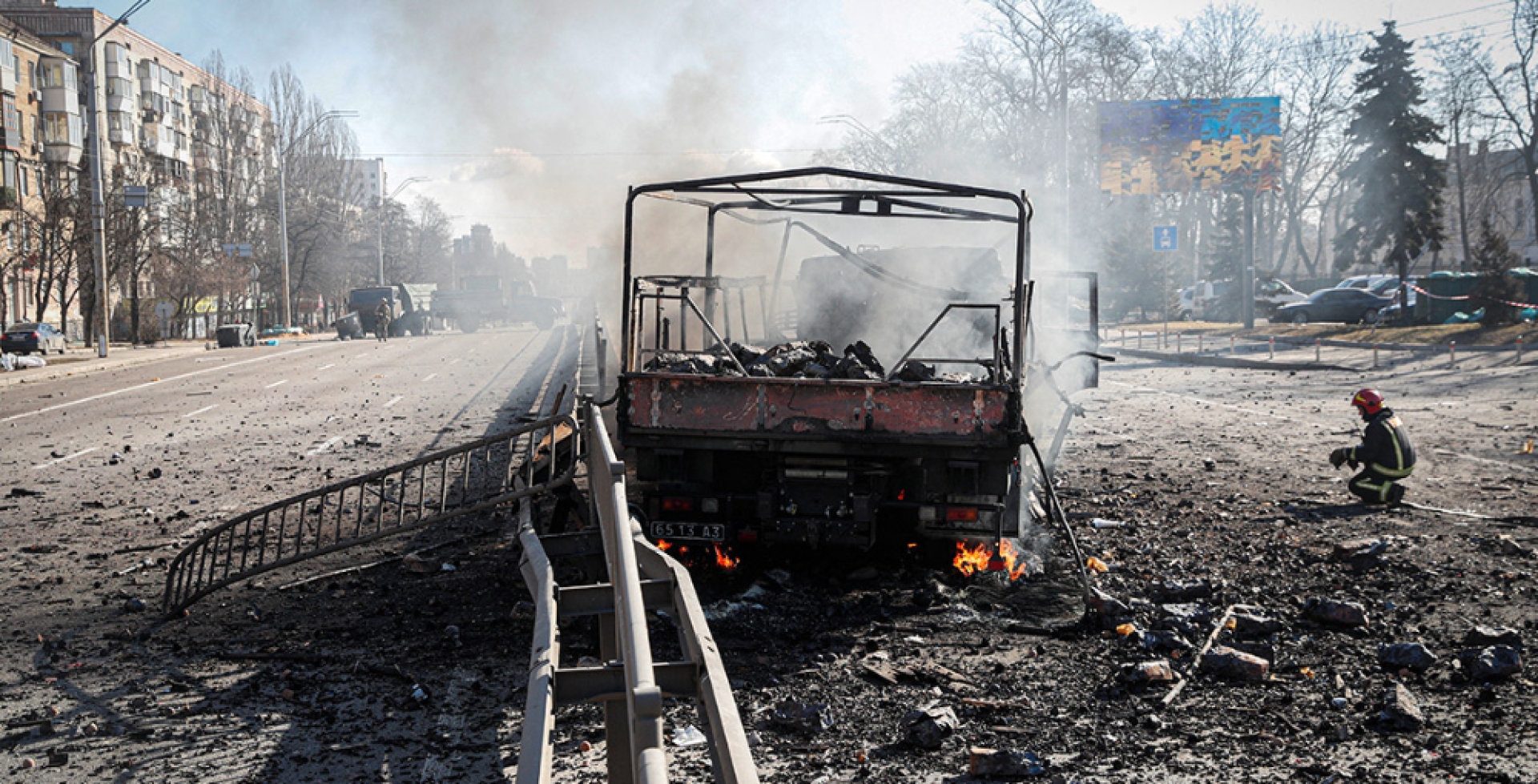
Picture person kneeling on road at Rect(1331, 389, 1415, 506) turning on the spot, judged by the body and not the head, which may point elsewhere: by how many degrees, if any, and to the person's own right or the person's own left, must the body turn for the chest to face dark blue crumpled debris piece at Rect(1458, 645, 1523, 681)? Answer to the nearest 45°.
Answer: approximately 90° to the person's own left

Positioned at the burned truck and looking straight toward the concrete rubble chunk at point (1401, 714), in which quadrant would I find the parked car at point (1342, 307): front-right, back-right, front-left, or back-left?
back-left

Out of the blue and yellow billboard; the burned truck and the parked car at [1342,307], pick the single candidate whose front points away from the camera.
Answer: the burned truck

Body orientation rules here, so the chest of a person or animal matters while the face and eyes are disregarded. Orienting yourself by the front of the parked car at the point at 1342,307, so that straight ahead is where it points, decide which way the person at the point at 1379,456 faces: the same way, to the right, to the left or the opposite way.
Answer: the same way

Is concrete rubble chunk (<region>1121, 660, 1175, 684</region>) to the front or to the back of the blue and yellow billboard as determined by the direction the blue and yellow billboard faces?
to the front

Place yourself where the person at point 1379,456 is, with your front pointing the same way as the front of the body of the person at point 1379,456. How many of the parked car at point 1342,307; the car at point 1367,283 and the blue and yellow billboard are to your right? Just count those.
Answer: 3

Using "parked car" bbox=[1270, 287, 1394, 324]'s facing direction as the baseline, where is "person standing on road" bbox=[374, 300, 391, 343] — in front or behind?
in front

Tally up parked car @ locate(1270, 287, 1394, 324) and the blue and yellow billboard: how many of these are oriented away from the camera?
0

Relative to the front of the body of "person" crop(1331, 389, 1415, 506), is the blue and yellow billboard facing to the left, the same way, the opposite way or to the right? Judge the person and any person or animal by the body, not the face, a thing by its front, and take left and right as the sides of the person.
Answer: to the left

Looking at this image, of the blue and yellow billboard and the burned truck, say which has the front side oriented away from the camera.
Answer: the burned truck

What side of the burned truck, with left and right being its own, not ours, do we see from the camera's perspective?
back

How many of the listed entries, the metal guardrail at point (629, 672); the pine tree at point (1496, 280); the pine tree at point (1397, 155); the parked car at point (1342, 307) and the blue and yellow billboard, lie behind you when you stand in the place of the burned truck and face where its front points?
1

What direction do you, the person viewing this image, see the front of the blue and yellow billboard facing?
facing the viewer

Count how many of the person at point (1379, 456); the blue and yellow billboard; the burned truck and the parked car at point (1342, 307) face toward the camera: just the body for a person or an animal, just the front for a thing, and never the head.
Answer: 1

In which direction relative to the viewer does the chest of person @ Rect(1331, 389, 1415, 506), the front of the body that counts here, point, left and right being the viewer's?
facing to the left of the viewer

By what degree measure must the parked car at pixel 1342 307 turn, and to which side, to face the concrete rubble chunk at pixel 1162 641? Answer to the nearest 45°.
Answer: approximately 90° to its left

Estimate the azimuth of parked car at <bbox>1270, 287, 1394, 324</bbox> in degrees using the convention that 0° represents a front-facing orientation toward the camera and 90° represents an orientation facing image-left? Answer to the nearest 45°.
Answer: approximately 90°

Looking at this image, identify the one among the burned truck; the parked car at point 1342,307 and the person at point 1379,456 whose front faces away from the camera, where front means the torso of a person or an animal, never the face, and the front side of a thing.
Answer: the burned truck

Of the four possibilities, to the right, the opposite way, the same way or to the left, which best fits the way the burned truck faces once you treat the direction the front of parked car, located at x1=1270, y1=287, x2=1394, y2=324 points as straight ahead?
to the right
